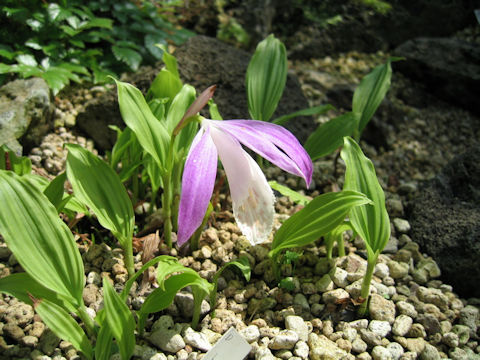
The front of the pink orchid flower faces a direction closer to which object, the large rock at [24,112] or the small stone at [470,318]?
the small stone
